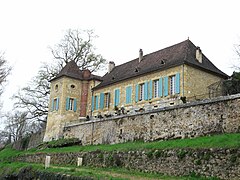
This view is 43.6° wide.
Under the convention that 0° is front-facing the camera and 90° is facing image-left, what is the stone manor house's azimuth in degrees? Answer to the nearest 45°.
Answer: approximately 45°

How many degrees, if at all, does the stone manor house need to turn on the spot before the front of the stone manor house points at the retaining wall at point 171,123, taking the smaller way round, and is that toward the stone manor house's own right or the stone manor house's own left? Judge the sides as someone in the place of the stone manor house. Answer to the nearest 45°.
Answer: approximately 45° to the stone manor house's own left
